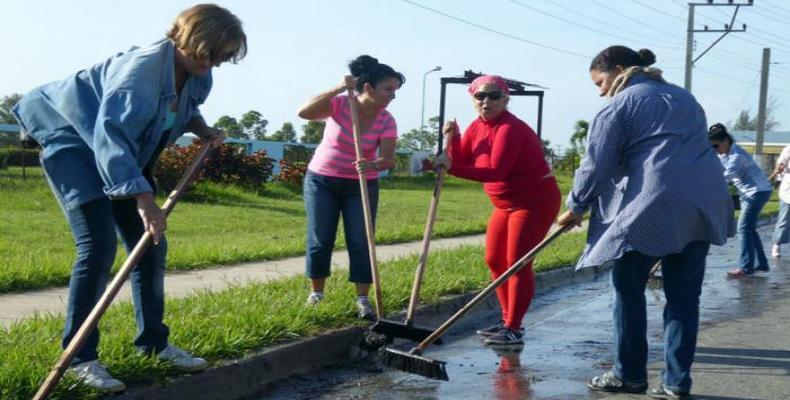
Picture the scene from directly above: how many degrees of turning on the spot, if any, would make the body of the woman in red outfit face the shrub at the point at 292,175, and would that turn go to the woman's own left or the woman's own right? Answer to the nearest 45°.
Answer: approximately 135° to the woman's own right

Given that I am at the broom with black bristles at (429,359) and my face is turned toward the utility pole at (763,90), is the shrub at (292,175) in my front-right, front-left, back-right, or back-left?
front-left

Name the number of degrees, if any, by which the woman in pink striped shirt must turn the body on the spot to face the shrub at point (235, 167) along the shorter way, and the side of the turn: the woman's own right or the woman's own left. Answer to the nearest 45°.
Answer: approximately 135° to the woman's own left

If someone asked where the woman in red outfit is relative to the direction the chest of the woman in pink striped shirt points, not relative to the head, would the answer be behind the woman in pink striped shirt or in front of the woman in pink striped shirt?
in front

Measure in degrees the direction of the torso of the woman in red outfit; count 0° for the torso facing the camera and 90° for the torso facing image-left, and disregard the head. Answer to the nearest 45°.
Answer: approximately 45°

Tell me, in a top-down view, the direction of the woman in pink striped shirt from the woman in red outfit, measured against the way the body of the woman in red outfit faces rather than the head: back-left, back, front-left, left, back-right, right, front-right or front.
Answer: front-right

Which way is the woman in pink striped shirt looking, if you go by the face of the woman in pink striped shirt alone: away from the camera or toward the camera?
toward the camera

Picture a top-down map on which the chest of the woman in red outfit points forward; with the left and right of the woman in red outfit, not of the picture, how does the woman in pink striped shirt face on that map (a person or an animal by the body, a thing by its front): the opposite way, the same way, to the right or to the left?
to the left

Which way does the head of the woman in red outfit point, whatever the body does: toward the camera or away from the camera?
toward the camera

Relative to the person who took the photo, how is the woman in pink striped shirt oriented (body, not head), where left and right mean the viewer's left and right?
facing the viewer and to the right of the viewer

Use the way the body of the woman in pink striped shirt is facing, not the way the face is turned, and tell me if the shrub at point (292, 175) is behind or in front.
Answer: behind

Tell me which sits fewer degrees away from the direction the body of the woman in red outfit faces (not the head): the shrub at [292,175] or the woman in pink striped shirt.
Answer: the woman in pink striped shirt

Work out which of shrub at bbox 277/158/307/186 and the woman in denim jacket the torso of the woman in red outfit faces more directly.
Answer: the woman in denim jacket
